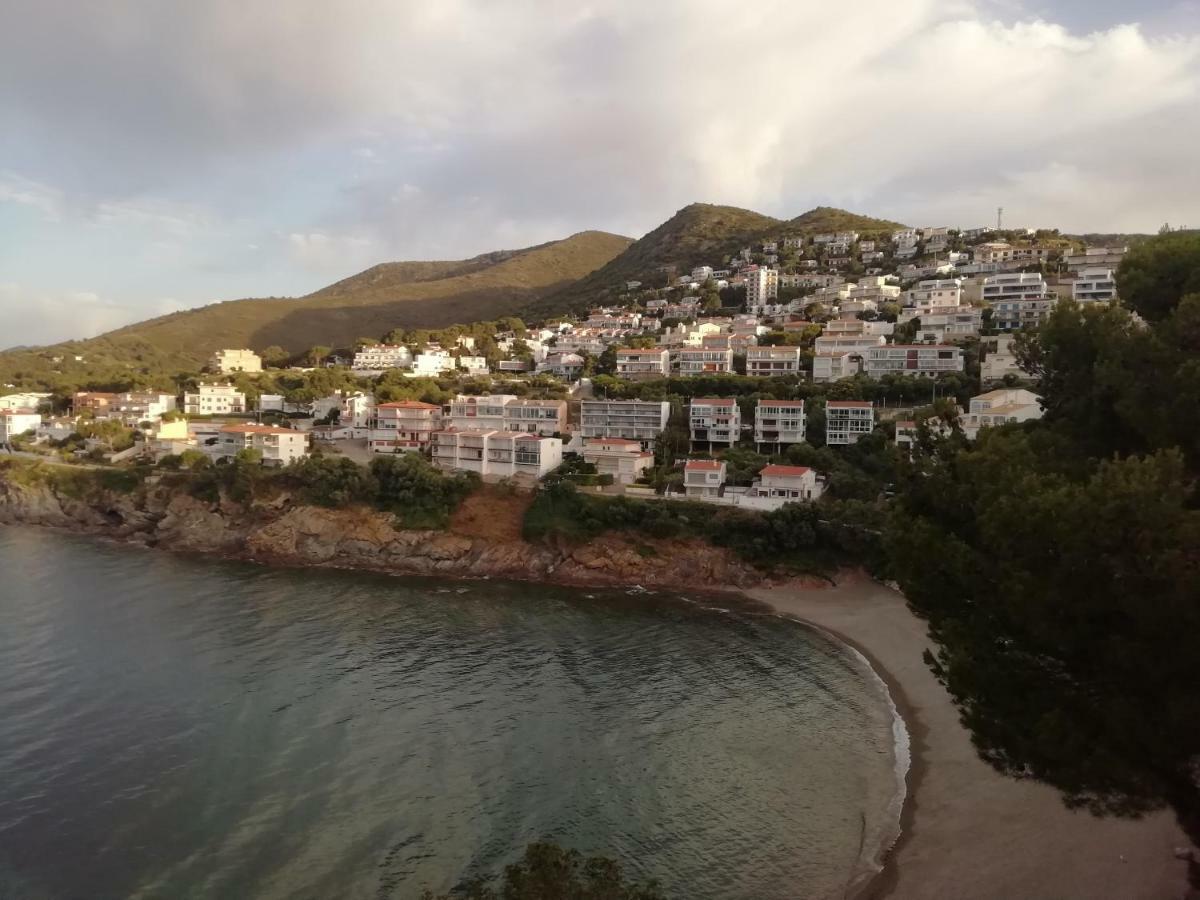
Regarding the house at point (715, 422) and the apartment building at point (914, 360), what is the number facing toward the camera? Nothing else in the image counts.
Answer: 2

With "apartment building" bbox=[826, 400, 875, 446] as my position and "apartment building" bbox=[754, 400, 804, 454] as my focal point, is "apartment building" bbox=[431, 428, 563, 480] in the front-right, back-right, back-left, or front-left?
front-left

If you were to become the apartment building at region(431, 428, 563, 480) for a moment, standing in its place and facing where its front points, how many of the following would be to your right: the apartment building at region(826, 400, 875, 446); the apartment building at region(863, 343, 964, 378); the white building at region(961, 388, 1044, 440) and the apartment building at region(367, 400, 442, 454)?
1

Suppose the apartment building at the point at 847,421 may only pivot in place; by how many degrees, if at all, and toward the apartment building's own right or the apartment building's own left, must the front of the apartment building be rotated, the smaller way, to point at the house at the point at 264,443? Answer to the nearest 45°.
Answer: approximately 90° to the apartment building's own right

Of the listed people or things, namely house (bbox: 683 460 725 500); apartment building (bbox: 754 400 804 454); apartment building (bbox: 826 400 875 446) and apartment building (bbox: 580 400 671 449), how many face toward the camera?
4

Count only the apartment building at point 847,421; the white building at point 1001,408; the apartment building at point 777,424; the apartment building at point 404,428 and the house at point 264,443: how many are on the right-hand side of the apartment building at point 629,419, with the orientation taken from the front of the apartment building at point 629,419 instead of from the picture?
2

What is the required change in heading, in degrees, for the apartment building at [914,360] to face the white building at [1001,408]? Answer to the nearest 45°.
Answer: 0° — it already faces it

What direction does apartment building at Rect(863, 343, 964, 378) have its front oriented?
toward the camera

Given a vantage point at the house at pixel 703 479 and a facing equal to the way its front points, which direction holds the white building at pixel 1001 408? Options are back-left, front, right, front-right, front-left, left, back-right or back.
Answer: left

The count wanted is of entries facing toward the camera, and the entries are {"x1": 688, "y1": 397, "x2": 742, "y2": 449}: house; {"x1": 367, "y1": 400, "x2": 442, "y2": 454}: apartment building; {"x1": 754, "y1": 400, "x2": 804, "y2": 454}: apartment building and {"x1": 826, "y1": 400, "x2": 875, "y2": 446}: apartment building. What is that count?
4

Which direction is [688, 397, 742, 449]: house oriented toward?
toward the camera

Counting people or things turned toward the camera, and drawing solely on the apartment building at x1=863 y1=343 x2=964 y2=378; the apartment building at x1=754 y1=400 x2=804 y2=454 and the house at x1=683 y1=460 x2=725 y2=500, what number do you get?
3

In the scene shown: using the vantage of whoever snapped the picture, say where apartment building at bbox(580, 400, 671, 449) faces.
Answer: facing the viewer

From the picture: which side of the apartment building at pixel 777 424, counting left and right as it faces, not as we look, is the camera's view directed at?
front
